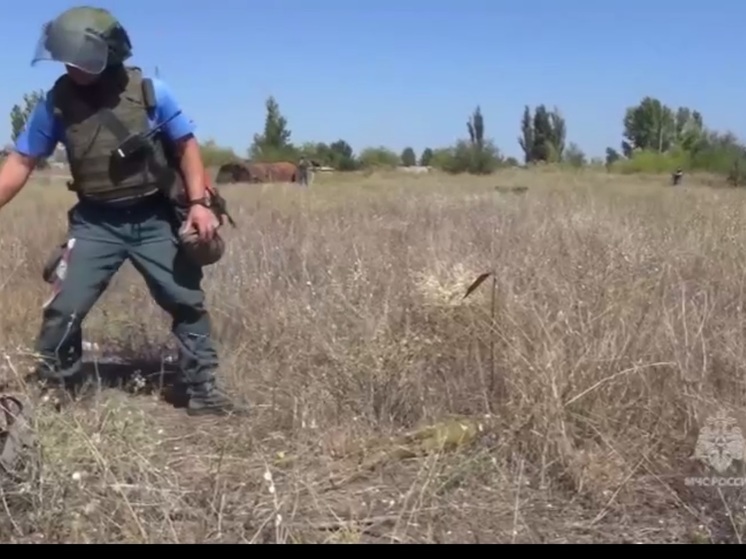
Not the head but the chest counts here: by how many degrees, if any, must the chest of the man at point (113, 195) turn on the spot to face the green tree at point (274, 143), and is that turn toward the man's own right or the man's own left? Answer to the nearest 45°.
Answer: approximately 180°

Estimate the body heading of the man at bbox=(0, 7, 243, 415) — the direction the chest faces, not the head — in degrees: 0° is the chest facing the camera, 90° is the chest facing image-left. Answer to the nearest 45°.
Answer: approximately 0°
